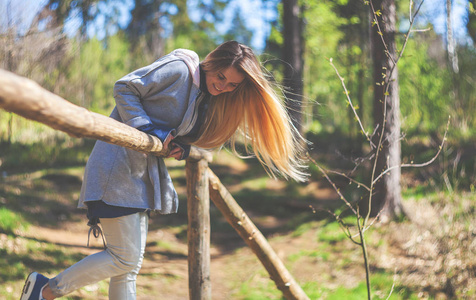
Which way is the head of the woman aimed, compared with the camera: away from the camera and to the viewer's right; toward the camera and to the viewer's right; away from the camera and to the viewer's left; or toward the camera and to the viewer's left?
toward the camera and to the viewer's right

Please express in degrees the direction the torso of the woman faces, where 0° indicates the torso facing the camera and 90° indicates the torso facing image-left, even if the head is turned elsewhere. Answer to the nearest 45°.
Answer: approximately 270°

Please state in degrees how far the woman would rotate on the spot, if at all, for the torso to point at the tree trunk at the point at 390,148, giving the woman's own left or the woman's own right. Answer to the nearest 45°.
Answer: approximately 45° to the woman's own left
